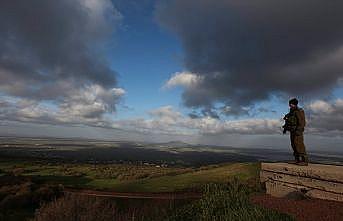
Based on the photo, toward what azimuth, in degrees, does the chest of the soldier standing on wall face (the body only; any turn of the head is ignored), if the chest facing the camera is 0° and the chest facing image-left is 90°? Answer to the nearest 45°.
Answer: approximately 45°
